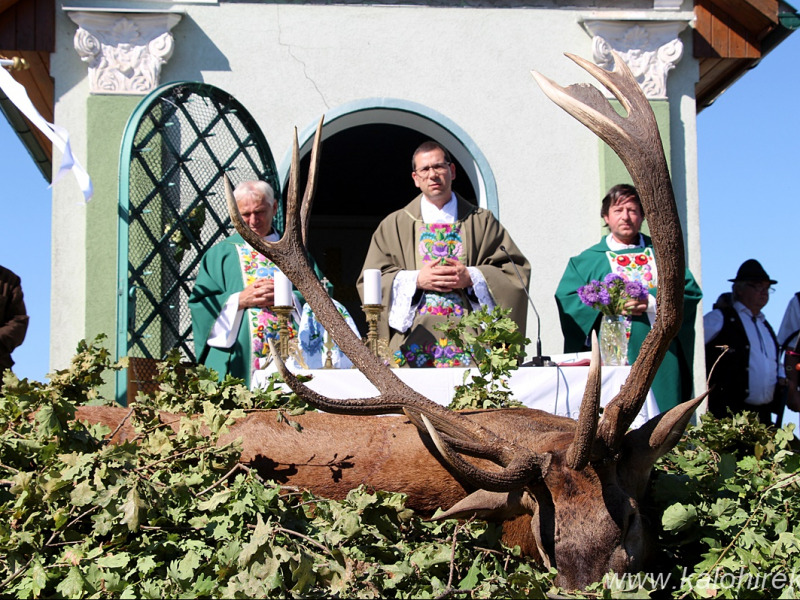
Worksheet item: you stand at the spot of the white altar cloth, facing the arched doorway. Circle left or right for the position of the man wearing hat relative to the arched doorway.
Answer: right

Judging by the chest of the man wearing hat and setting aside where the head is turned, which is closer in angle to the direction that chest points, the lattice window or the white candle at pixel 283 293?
the white candle

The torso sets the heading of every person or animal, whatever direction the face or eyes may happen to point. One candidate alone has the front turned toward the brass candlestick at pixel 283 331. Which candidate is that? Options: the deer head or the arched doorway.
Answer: the arched doorway

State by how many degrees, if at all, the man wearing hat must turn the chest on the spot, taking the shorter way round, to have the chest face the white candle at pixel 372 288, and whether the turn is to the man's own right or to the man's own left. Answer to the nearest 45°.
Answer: approximately 90° to the man's own right

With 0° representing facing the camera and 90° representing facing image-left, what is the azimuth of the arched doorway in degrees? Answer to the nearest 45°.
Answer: approximately 0°

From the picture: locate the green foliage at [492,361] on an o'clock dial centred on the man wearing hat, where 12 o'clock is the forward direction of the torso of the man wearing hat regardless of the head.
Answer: The green foliage is roughly at 2 o'clock from the man wearing hat.
